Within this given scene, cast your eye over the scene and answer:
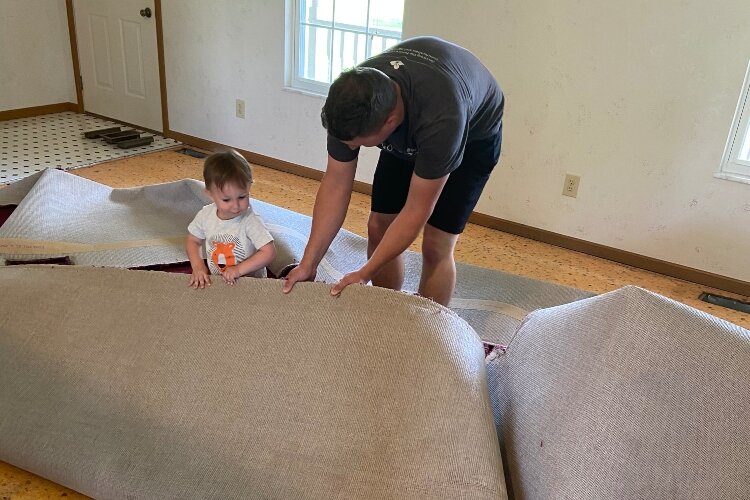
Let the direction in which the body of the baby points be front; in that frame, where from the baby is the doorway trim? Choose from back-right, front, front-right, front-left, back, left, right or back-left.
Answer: back

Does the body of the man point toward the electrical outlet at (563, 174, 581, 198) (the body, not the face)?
no

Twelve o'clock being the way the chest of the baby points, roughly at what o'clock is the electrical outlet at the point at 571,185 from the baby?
The electrical outlet is roughly at 8 o'clock from the baby.

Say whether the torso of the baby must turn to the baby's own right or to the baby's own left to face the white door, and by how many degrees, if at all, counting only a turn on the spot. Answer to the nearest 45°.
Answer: approximately 180°

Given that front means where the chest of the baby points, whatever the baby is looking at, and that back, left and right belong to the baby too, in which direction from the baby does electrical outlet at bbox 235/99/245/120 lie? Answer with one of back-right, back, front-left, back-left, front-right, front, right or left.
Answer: back

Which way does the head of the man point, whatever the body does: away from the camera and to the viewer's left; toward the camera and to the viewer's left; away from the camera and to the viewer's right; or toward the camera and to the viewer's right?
toward the camera and to the viewer's left

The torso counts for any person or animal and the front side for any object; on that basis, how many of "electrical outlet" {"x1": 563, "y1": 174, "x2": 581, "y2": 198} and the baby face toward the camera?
2

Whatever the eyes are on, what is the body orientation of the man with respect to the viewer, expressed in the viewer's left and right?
facing the viewer and to the left of the viewer

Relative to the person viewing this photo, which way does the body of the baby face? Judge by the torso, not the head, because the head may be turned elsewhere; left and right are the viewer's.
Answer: facing the viewer

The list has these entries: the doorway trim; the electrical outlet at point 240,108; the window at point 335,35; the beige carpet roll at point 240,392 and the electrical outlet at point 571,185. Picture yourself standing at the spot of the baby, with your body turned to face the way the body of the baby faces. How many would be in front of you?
1

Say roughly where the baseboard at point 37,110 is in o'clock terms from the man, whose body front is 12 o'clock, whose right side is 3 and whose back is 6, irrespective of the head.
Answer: The baseboard is roughly at 3 o'clock from the man.

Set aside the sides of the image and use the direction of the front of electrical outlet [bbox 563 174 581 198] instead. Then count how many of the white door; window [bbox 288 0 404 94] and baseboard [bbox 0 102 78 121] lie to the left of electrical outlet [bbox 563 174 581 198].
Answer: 0

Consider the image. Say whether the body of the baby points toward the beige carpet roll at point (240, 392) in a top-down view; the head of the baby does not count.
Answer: yes

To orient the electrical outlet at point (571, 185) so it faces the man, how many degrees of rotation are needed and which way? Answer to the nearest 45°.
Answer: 0° — it already faces them

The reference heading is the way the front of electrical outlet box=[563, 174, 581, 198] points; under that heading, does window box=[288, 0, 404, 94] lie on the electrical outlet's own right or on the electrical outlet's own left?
on the electrical outlet's own right
